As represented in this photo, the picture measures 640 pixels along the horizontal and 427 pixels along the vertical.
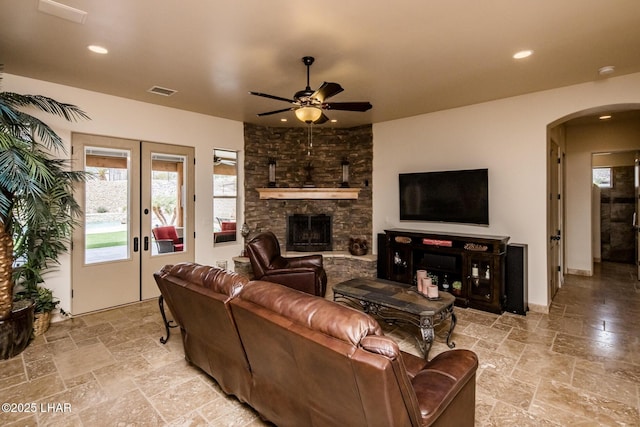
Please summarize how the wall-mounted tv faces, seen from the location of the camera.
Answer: facing the viewer and to the left of the viewer

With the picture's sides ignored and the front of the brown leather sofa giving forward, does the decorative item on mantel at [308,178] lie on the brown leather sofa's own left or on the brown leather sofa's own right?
on the brown leather sofa's own left

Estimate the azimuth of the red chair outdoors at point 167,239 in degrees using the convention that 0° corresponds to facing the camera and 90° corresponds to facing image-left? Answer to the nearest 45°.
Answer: approximately 315°

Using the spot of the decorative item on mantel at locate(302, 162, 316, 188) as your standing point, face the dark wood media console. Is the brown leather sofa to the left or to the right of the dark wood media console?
right

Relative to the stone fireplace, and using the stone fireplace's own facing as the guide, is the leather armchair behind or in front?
in front

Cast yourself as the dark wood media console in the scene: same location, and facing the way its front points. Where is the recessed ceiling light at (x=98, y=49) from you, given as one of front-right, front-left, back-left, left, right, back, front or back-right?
front

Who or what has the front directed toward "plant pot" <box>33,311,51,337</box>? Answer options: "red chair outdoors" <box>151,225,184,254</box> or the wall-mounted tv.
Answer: the wall-mounted tv

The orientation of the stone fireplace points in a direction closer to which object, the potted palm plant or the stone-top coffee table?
the stone-top coffee table

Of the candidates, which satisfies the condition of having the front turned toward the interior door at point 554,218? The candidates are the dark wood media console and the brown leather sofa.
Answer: the brown leather sofa

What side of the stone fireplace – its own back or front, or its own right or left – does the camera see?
front

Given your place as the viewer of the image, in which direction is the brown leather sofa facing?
facing away from the viewer and to the right of the viewer

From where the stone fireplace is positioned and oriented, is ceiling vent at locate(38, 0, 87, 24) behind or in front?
in front

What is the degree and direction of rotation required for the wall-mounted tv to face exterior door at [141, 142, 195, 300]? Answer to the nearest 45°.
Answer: approximately 45° to its right

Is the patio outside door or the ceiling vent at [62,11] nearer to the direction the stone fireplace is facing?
the ceiling vent

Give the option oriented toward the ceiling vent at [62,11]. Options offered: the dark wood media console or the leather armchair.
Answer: the dark wood media console

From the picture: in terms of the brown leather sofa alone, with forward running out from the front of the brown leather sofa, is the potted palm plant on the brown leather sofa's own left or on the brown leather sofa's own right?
on the brown leather sofa's own left
